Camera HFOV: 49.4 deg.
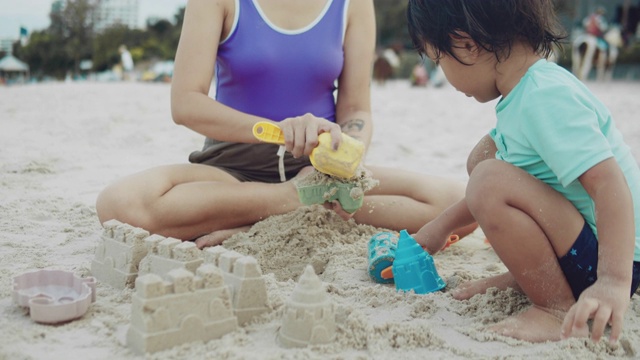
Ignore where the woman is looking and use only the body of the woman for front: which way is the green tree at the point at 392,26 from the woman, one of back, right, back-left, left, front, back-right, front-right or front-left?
back

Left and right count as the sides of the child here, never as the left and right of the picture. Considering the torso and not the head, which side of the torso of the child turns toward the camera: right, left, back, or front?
left

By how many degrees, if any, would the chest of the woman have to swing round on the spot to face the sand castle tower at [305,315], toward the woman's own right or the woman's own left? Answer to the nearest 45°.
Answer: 0° — they already face it

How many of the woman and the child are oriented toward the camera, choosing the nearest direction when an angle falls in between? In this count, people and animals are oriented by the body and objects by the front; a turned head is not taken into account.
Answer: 1

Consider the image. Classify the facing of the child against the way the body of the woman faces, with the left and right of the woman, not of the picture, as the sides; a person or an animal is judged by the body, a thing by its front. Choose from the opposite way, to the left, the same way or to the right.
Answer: to the right

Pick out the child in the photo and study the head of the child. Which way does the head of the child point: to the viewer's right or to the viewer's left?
to the viewer's left

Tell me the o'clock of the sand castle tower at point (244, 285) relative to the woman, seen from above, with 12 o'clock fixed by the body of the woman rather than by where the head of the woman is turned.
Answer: The sand castle tower is roughly at 12 o'clock from the woman.

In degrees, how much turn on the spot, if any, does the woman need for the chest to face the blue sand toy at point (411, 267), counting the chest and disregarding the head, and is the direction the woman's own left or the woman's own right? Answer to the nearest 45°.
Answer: approximately 45° to the woman's own left

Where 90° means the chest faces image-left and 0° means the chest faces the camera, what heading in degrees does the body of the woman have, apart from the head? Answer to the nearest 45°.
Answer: approximately 0°

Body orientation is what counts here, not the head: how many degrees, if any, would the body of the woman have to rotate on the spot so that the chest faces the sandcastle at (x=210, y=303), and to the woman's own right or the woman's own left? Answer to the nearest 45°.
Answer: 0° — they already face it

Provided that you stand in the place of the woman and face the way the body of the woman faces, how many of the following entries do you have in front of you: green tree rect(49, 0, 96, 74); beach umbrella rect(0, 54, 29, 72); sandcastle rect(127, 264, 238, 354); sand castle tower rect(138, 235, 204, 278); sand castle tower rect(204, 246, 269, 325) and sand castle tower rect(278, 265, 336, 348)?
4

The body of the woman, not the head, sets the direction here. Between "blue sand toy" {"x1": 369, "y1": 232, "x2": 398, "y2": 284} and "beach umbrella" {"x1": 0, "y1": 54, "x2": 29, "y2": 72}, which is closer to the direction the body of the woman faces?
the blue sand toy

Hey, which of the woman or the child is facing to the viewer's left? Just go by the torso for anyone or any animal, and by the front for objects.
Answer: the child

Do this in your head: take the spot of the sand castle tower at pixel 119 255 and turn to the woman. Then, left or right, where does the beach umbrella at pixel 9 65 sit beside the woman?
left
